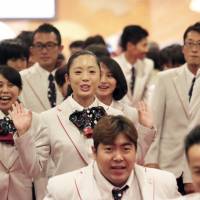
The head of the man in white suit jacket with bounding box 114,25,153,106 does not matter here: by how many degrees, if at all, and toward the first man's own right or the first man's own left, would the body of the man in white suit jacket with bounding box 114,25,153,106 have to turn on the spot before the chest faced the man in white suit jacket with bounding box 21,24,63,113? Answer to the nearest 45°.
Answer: approximately 45° to the first man's own right

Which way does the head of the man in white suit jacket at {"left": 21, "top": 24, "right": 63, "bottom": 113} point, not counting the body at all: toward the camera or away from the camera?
toward the camera

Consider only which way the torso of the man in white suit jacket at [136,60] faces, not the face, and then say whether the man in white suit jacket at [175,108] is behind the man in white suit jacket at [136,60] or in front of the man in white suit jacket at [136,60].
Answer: in front

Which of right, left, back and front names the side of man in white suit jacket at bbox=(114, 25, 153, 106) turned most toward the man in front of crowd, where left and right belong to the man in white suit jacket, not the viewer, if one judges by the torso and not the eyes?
front

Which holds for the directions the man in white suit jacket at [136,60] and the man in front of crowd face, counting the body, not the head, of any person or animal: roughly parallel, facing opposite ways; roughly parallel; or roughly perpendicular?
roughly parallel

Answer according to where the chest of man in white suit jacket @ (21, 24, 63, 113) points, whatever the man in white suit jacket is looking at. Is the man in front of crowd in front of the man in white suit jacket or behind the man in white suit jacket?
in front

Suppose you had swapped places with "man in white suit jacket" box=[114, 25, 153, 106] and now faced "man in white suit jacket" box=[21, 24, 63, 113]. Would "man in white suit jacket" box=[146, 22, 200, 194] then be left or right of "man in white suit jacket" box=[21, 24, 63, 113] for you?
left

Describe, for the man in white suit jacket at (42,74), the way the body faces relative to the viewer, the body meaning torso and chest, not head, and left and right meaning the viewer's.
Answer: facing the viewer and to the right of the viewer

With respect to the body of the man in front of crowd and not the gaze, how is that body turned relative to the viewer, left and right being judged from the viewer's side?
facing the viewer

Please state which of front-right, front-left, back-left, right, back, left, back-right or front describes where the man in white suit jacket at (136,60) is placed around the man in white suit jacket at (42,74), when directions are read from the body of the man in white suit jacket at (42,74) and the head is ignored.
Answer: left

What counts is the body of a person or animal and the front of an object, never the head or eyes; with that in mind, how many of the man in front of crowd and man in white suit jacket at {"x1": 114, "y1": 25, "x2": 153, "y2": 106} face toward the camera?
2

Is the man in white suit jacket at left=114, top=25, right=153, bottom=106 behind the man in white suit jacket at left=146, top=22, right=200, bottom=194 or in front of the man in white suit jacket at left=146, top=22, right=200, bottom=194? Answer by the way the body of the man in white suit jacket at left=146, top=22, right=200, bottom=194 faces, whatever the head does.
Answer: behind

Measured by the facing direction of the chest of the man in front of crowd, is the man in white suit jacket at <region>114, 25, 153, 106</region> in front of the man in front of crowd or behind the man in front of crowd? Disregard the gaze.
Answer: behind
